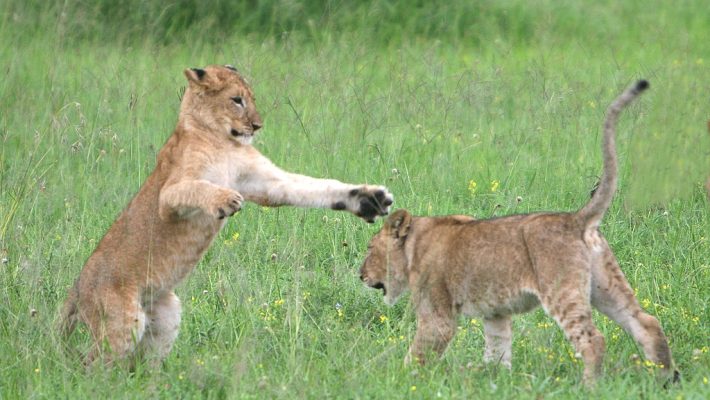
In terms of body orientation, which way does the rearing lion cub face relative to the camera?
to the viewer's right

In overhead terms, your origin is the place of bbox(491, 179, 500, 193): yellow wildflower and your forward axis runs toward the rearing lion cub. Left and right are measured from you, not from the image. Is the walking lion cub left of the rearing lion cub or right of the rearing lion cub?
left

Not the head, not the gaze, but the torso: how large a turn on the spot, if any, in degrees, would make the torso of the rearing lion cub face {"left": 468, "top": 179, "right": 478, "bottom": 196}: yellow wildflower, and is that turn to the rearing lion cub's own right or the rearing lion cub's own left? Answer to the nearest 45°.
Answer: approximately 45° to the rearing lion cub's own left

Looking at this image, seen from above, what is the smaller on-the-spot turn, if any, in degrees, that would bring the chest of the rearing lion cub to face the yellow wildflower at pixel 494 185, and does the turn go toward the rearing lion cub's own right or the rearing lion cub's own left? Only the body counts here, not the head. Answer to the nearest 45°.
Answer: approximately 45° to the rearing lion cub's own left

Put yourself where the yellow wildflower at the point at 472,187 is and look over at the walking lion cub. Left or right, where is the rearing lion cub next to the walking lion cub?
right
